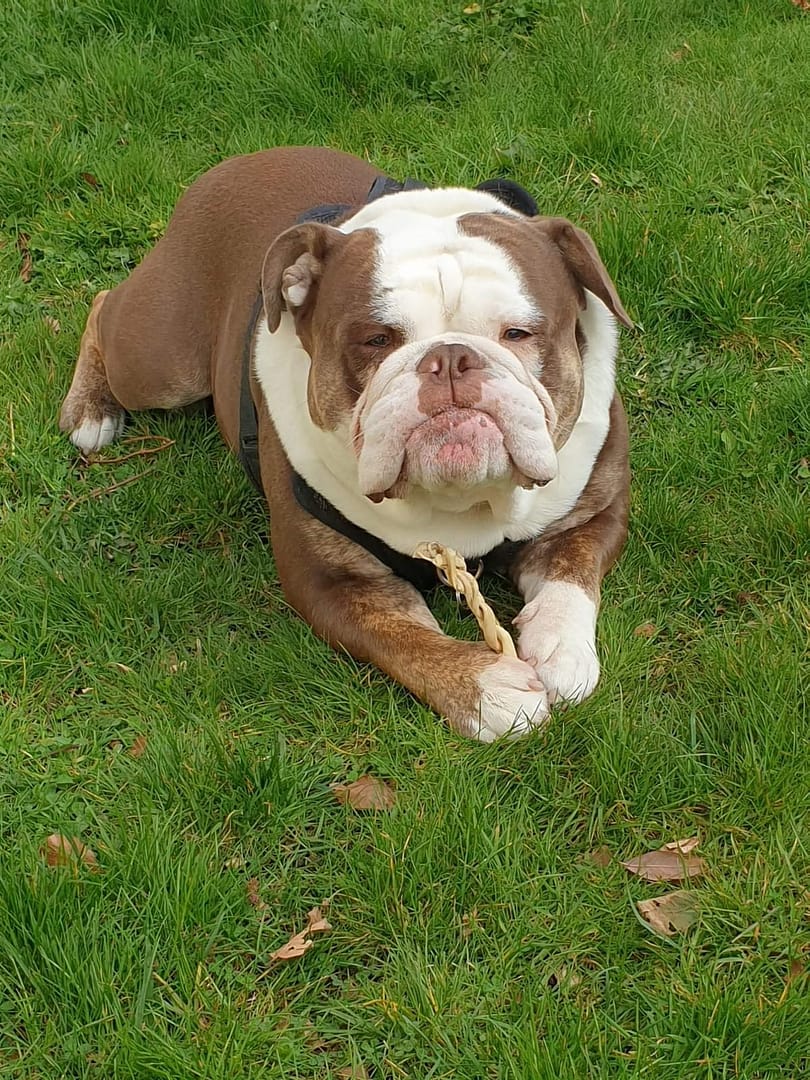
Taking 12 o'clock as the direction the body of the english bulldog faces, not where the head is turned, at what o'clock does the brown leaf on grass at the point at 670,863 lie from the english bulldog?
The brown leaf on grass is roughly at 1 o'clock from the english bulldog.

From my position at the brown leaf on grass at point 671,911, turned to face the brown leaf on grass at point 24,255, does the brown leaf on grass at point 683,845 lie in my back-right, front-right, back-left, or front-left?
front-right

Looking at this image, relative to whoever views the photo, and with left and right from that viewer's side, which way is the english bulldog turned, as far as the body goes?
facing the viewer and to the right of the viewer

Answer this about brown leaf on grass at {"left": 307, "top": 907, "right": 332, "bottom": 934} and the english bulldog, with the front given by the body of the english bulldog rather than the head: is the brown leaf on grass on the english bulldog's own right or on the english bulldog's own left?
on the english bulldog's own right

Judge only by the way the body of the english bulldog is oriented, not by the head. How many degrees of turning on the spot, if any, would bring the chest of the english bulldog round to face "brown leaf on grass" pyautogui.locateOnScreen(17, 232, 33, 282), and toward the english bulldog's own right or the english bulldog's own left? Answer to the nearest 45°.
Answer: approximately 180°

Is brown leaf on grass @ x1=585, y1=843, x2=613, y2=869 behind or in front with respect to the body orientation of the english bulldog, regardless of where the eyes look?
in front

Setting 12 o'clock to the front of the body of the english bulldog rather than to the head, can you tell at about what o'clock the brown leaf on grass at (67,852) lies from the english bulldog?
The brown leaf on grass is roughly at 3 o'clock from the english bulldog.

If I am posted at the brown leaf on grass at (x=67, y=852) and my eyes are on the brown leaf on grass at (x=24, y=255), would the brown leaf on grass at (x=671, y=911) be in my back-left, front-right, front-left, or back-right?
back-right

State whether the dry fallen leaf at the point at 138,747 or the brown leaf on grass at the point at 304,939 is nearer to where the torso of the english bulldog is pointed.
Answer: the brown leaf on grass

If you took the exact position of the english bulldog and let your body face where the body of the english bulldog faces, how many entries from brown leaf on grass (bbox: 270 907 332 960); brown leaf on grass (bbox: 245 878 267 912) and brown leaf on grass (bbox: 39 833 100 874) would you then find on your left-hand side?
0

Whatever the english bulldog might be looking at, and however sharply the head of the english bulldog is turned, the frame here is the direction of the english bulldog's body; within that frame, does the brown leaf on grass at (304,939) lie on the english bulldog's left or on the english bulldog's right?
on the english bulldog's right

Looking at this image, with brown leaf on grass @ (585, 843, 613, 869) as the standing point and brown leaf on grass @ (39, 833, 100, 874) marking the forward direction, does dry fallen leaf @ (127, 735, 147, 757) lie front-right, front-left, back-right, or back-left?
front-right

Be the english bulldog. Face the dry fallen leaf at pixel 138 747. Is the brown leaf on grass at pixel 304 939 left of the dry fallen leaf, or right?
left
